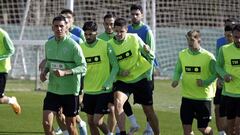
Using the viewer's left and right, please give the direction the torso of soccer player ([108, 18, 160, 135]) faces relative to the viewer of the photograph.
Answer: facing the viewer and to the left of the viewer

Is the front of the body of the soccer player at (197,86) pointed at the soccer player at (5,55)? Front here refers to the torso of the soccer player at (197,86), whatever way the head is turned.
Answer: no

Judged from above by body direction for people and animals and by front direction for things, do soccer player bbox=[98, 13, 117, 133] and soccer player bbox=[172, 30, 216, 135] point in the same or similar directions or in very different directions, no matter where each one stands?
same or similar directions

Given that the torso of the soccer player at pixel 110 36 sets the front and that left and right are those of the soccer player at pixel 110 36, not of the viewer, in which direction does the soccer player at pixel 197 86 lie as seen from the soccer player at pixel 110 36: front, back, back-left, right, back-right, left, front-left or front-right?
front-left

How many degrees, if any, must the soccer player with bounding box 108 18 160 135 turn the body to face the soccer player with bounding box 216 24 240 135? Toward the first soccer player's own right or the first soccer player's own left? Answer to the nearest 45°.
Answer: approximately 90° to the first soccer player's own left

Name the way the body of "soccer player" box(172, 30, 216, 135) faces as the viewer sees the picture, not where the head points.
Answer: toward the camera

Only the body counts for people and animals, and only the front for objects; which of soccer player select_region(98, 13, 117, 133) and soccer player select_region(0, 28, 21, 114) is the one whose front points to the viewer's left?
soccer player select_region(0, 28, 21, 114)

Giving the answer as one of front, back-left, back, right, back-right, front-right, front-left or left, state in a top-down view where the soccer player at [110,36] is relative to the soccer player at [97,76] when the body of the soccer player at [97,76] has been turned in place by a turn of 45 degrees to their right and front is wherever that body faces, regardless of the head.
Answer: right

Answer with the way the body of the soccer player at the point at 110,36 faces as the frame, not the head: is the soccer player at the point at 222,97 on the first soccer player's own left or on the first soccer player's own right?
on the first soccer player's own left

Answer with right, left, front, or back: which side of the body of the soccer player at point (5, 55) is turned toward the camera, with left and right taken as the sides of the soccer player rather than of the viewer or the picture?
left

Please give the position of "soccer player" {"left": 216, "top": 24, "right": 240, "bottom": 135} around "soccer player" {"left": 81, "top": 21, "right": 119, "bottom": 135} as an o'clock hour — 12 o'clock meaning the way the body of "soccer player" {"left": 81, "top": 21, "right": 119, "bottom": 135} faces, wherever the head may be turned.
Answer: "soccer player" {"left": 216, "top": 24, "right": 240, "bottom": 135} is roughly at 8 o'clock from "soccer player" {"left": 81, "top": 21, "right": 119, "bottom": 135}.

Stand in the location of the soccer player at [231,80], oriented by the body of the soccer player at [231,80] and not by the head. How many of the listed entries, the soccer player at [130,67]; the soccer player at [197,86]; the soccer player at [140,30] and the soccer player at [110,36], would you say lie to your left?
0

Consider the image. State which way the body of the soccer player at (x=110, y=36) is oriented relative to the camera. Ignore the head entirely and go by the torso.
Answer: toward the camera

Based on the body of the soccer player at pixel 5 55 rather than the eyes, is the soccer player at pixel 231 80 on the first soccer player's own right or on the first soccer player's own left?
on the first soccer player's own left

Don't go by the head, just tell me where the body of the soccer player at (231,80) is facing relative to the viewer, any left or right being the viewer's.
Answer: facing the viewer
